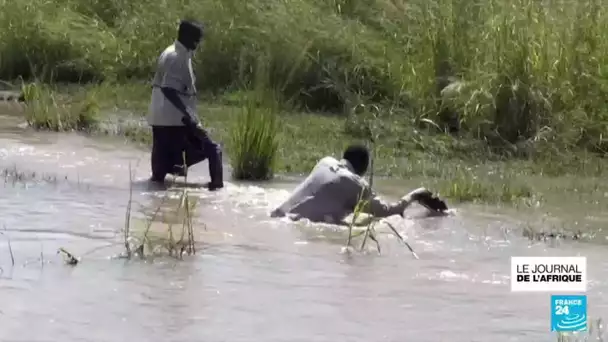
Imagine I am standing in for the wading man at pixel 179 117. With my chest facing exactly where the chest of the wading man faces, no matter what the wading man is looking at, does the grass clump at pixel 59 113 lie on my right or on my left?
on my left

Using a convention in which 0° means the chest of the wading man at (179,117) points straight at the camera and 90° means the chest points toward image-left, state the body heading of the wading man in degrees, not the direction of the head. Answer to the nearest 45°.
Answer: approximately 270°

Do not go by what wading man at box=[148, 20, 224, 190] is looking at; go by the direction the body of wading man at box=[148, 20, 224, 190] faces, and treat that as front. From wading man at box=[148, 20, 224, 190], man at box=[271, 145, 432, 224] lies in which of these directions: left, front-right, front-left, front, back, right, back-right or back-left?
front-right

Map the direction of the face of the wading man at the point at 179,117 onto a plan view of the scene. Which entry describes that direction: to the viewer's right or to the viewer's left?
to the viewer's right
